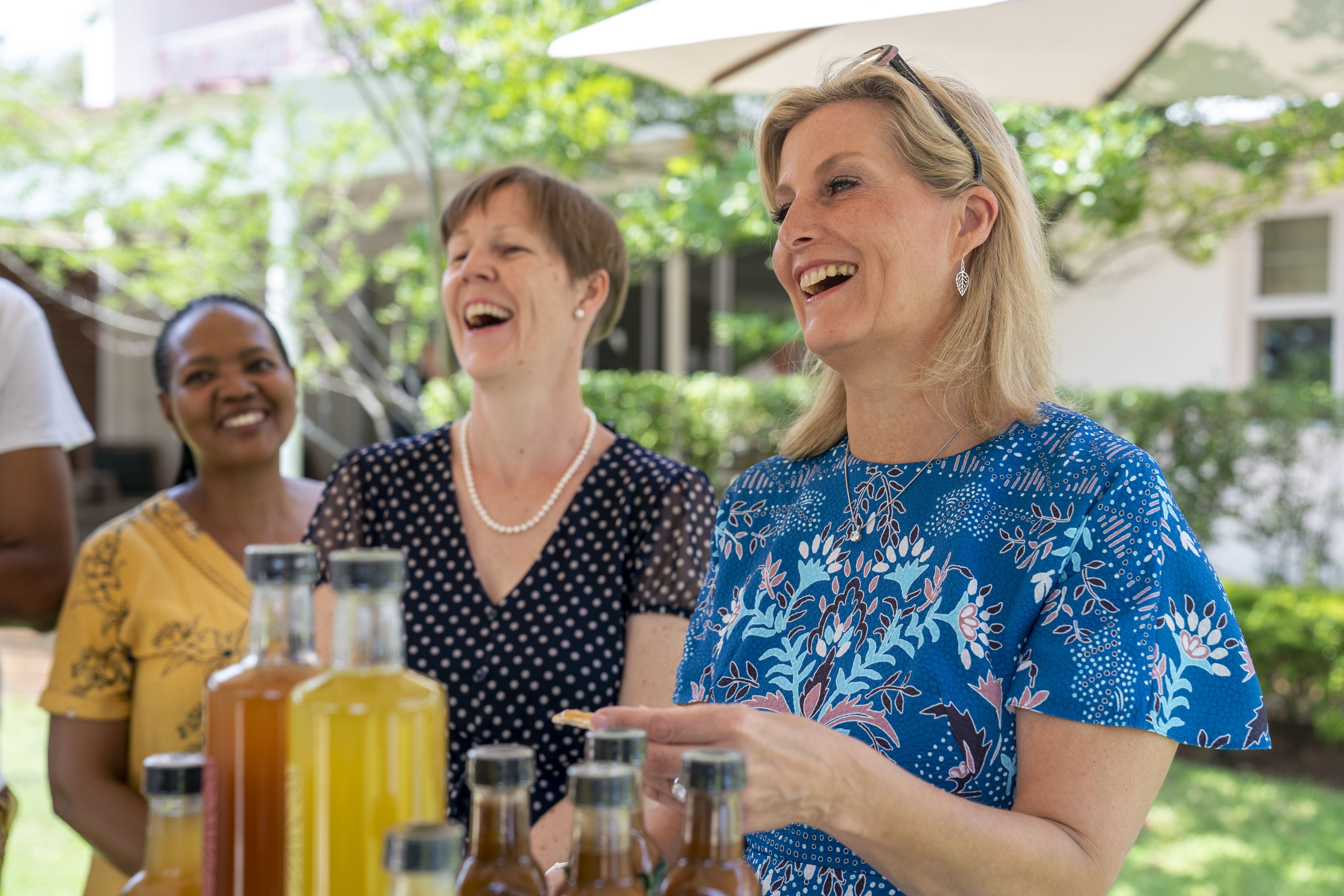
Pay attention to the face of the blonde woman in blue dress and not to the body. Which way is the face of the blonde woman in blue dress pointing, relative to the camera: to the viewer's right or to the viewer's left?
to the viewer's left

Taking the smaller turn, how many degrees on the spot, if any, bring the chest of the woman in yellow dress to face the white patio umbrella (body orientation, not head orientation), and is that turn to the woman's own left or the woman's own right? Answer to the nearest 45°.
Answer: approximately 45° to the woman's own left

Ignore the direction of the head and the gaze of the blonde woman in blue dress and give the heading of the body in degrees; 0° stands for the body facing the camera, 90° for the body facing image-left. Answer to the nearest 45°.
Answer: approximately 45°

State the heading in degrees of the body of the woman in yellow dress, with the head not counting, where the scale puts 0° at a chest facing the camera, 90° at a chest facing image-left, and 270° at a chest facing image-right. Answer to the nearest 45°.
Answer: approximately 315°

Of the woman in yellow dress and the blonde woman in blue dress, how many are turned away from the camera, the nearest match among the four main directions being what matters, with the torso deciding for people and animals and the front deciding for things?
0

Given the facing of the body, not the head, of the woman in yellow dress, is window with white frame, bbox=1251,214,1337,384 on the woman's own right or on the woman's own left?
on the woman's own left

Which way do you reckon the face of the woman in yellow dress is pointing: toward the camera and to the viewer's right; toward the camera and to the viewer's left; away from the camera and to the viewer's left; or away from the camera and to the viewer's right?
toward the camera and to the viewer's right

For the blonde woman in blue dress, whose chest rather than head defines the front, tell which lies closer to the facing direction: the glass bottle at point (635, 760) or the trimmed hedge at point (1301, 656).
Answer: the glass bottle

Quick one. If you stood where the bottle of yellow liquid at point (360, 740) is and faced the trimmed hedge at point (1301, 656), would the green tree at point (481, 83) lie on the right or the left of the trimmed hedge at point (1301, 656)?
left

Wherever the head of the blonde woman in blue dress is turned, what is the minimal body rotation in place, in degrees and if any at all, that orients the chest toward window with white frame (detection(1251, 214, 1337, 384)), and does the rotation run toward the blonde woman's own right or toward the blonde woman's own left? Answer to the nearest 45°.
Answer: approximately 135° to the blonde woman's own right

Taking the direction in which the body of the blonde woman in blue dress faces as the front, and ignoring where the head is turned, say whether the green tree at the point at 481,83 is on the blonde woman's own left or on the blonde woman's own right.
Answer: on the blonde woman's own right

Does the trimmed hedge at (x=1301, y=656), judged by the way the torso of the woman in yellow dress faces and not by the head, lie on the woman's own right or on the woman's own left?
on the woman's own left

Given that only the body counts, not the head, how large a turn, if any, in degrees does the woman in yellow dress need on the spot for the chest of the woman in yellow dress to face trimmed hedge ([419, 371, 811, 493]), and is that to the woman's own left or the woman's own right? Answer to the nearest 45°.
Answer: approximately 90° to the woman's own left
